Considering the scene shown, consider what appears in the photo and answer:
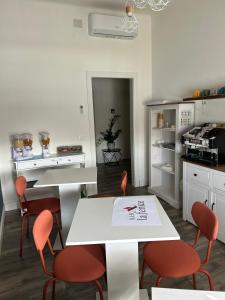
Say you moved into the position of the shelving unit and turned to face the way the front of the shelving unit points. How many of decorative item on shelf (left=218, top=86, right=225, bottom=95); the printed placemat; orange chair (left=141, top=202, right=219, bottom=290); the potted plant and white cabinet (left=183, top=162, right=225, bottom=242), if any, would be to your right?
1

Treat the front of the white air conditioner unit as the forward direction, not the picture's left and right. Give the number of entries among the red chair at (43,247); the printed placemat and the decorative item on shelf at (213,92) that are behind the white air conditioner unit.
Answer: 0

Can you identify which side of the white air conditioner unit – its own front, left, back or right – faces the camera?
front

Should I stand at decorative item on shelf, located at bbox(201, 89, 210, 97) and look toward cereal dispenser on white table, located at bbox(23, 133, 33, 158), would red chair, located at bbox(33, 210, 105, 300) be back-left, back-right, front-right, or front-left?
front-left

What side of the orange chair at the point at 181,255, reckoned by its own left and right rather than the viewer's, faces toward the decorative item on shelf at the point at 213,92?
right

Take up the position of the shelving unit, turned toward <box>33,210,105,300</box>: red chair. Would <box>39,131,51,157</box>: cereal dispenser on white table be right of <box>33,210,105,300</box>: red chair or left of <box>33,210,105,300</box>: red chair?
right

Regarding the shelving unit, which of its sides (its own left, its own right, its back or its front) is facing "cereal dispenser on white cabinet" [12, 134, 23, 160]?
front

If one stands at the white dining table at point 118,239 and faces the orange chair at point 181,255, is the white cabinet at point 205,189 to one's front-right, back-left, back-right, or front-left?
front-left

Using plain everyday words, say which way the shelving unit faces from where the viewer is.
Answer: facing the viewer and to the left of the viewer

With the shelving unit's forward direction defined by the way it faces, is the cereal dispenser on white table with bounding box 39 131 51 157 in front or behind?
in front

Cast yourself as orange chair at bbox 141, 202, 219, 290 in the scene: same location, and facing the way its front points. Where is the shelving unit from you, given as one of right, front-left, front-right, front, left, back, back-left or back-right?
right

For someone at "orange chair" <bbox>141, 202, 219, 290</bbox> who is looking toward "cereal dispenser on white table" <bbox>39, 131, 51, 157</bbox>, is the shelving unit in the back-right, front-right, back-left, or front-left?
front-right

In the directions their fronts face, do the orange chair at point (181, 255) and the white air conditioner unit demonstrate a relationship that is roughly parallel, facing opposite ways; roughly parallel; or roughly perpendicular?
roughly perpendicular

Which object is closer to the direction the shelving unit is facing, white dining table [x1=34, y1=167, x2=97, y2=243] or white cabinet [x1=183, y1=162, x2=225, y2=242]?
the white dining table

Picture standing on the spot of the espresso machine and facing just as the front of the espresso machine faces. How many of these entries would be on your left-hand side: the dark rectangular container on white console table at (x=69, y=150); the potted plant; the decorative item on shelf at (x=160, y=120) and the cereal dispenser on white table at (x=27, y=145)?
0

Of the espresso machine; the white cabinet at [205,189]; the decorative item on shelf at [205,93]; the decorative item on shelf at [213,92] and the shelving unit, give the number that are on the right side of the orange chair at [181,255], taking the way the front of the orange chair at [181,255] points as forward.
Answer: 5

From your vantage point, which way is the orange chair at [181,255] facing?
to the viewer's left

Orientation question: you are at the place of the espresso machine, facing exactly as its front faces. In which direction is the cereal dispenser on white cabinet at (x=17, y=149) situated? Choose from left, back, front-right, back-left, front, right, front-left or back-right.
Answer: front-right

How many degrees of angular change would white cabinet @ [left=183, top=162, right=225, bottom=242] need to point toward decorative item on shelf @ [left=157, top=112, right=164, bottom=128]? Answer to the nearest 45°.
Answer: approximately 90° to its right

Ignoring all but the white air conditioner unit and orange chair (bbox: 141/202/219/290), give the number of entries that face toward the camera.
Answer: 1

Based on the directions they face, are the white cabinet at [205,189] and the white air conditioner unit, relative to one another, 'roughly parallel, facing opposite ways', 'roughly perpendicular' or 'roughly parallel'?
roughly perpendicular

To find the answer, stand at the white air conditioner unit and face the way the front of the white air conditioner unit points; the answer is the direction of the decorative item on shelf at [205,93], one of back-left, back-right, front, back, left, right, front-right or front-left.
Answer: front-left
